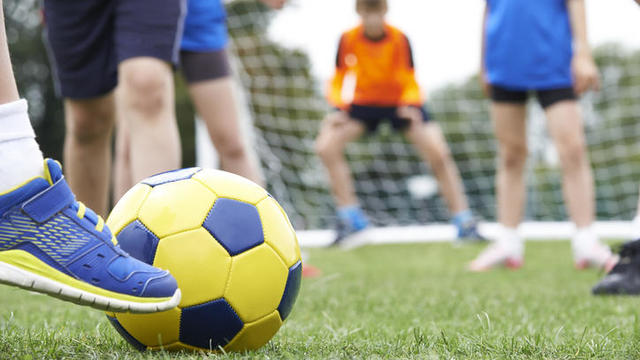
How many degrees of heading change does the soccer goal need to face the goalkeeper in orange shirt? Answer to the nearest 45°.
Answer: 0° — it already faces them

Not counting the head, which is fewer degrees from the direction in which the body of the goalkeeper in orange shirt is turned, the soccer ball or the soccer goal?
the soccer ball

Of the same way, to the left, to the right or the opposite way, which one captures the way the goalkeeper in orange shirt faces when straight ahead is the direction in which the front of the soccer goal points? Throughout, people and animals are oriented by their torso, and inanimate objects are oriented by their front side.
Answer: the same way

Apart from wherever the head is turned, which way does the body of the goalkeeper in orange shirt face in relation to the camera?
toward the camera

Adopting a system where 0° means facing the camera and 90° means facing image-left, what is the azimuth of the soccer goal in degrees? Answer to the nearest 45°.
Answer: approximately 0°

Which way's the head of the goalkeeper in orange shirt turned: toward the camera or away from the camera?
toward the camera

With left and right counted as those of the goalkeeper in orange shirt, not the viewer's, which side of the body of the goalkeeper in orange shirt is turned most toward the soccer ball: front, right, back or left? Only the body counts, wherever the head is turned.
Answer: front

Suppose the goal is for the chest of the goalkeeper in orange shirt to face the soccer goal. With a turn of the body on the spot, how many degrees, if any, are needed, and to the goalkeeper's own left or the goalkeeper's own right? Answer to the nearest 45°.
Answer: approximately 180°
